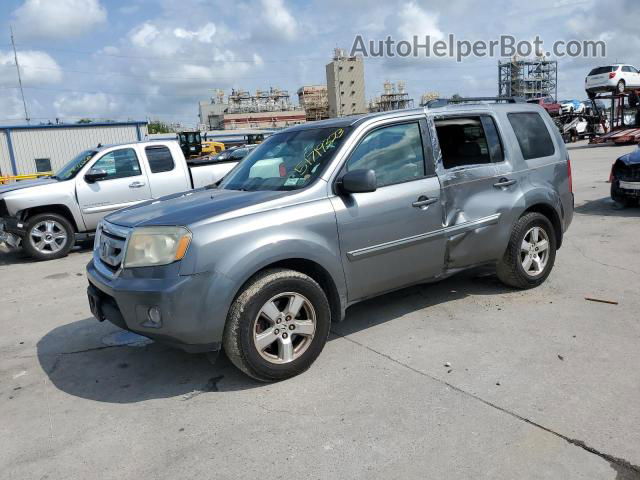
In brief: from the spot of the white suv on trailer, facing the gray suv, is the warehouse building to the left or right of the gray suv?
right

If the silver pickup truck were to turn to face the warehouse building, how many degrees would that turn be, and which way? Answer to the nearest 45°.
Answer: approximately 135° to its right

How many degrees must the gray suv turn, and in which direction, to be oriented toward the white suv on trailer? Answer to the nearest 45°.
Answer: approximately 180°

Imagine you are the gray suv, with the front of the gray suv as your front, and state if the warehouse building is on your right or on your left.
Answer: on your right
